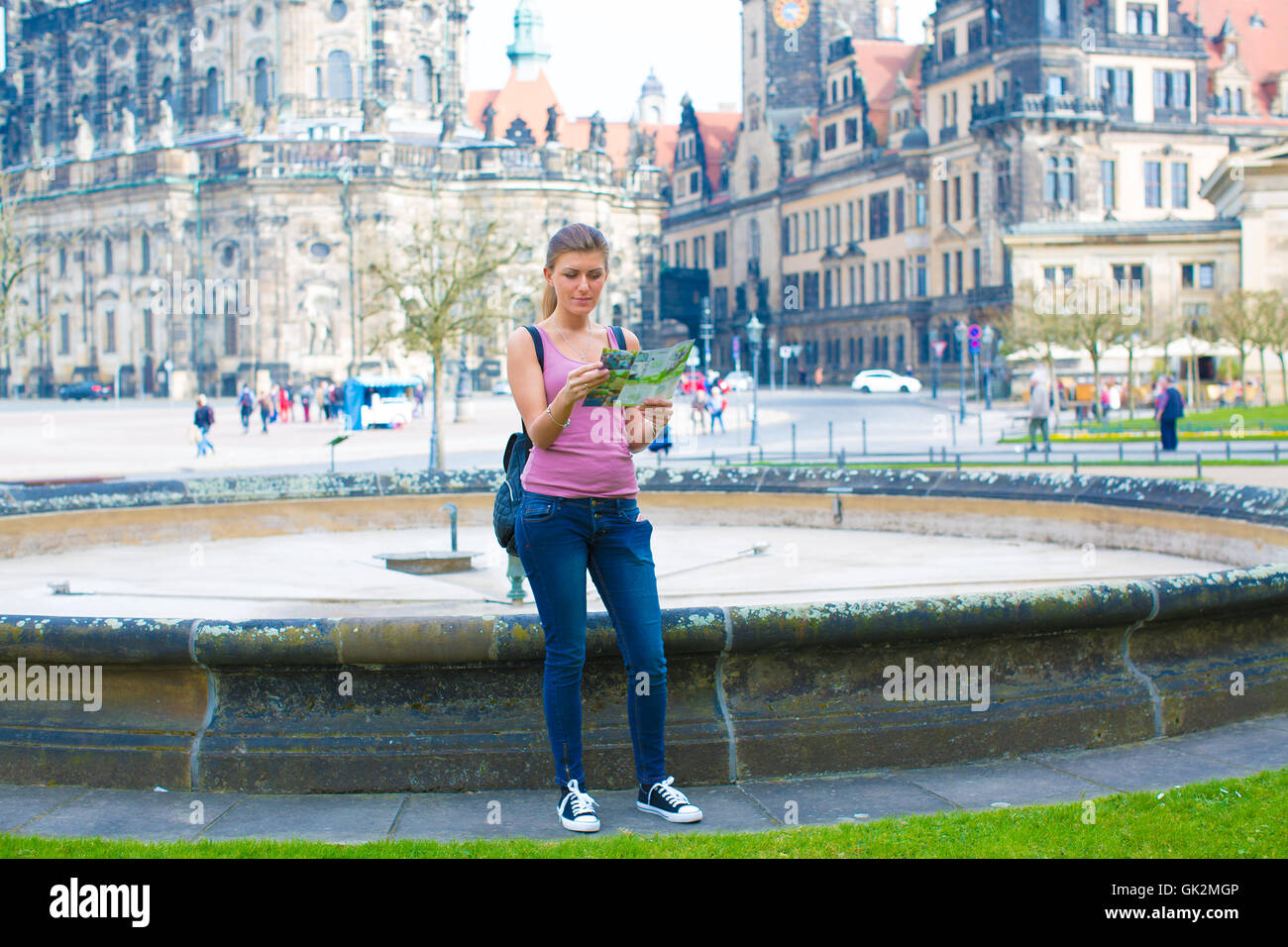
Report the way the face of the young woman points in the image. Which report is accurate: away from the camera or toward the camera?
toward the camera

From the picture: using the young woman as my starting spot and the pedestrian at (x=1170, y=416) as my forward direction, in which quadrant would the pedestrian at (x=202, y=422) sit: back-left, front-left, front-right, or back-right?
front-left

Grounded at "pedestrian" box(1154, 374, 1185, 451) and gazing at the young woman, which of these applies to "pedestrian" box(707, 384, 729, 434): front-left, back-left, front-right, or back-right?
back-right

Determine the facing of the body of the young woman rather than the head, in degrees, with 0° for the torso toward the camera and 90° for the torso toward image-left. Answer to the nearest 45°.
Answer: approximately 315°

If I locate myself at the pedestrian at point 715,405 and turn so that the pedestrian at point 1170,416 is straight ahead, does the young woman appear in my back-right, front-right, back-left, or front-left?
front-right

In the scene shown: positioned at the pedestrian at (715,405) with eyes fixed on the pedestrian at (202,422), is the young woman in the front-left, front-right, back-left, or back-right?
front-left

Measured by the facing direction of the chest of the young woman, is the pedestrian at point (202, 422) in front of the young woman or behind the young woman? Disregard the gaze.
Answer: behind

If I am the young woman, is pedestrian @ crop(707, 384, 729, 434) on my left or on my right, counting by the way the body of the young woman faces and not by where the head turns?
on my left
